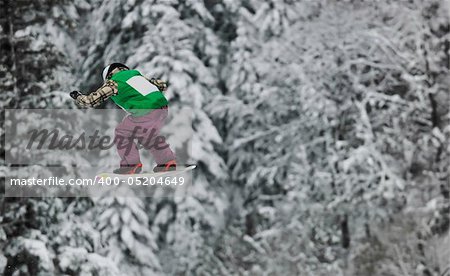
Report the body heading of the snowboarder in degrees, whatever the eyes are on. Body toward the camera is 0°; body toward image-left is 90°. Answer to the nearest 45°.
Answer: approximately 135°
